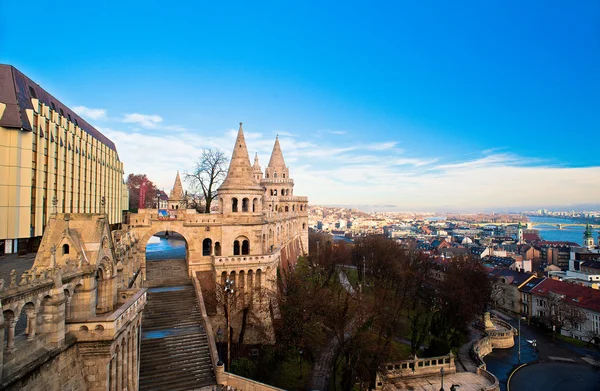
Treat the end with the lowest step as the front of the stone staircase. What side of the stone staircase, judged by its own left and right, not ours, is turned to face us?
front

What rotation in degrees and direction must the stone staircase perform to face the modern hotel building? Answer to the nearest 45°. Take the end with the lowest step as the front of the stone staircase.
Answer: approximately 135° to its right
